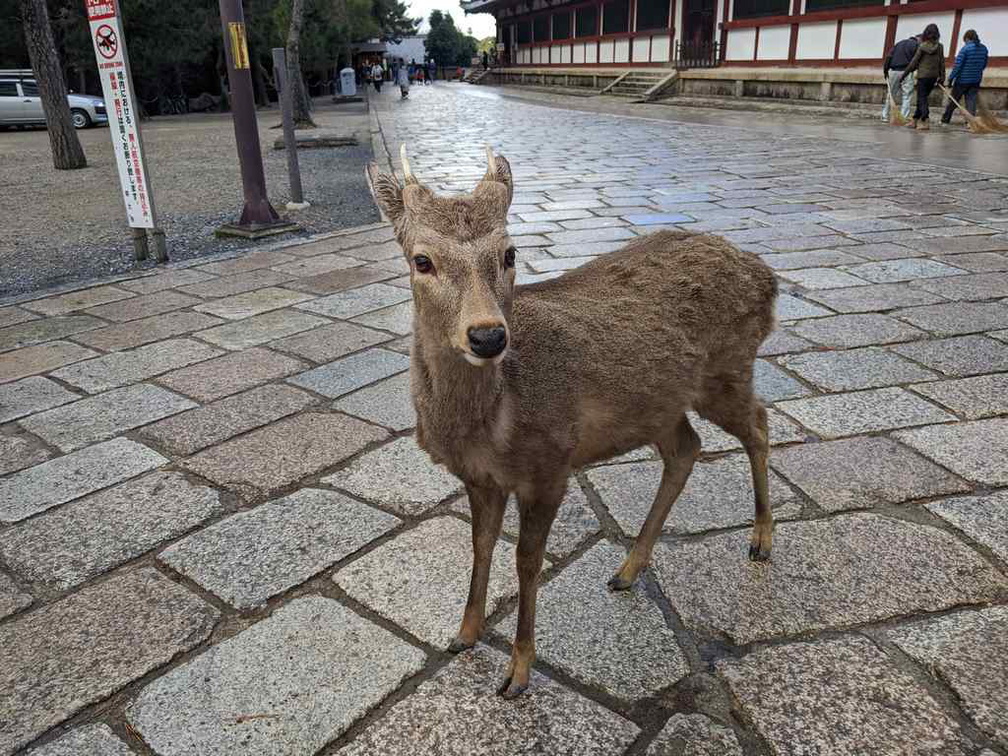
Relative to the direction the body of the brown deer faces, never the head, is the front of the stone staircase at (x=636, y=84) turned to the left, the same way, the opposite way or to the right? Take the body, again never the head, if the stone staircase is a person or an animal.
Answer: the same way

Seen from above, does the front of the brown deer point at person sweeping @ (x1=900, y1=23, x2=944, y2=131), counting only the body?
no

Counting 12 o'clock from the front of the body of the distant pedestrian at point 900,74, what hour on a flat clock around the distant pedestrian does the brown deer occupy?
The brown deer is roughly at 3 o'clock from the distant pedestrian.

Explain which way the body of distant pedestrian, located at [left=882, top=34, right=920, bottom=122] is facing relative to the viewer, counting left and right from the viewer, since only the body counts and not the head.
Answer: facing to the right of the viewer

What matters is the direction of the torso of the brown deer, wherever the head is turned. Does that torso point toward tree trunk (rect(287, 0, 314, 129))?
no

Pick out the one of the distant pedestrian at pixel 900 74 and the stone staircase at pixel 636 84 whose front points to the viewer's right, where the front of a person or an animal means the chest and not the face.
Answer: the distant pedestrian

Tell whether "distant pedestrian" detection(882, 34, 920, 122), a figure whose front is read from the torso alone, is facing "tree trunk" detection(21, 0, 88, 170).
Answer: no

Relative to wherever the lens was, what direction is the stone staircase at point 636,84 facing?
facing the viewer and to the left of the viewer

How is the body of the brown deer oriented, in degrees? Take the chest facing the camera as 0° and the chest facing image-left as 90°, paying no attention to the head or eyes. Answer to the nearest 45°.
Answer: approximately 45°

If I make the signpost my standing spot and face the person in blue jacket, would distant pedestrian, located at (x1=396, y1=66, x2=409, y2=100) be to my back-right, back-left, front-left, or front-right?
front-left

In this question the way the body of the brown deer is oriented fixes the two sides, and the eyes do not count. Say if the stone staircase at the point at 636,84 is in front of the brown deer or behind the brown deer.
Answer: behind

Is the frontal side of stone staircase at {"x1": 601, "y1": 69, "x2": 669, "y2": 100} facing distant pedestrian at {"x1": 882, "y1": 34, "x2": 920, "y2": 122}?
no

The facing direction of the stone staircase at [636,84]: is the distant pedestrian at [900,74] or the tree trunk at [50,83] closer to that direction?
the tree trunk

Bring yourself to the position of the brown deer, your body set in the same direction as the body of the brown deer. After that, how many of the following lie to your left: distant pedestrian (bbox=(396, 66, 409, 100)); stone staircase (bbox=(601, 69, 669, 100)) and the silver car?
0
